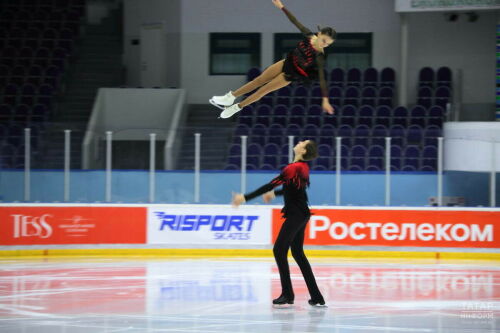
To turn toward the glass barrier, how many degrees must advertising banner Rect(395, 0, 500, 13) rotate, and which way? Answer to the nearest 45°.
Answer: approximately 45° to its right

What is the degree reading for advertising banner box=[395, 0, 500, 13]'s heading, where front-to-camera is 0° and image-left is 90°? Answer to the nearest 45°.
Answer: approximately 0°

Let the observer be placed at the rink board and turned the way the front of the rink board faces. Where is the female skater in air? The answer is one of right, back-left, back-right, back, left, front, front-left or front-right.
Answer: front

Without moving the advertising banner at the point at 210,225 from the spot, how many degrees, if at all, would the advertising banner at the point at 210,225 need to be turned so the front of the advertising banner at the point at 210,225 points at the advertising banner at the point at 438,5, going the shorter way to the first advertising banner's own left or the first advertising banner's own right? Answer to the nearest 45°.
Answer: approximately 135° to the first advertising banner's own left

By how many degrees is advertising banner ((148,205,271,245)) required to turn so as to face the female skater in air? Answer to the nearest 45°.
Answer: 0° — it already faces them

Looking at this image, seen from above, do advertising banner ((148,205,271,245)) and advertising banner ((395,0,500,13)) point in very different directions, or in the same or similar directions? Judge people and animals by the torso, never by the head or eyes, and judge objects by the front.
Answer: same or similar directions

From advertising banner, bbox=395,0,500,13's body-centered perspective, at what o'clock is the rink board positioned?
The rink board is roughly at 1 o'clock from the advertising banner.

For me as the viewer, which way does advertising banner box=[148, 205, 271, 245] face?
facing the viewer

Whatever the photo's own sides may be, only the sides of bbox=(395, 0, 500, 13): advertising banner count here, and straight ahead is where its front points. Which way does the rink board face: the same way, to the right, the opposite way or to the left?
the same way

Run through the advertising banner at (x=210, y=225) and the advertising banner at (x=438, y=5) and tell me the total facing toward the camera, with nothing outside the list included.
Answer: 2

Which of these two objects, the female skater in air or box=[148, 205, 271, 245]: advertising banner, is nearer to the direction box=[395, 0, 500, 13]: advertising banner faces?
the female skater in air

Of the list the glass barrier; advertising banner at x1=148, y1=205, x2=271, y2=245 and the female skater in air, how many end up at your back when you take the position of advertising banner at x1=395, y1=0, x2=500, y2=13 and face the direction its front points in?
0

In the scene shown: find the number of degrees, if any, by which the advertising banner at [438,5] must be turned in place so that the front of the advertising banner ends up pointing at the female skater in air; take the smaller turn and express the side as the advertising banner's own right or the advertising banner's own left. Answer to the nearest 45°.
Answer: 0° — it already faces them
